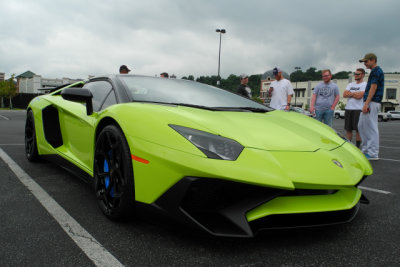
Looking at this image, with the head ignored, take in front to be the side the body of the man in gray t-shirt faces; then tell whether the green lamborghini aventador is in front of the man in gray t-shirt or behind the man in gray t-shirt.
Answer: in front

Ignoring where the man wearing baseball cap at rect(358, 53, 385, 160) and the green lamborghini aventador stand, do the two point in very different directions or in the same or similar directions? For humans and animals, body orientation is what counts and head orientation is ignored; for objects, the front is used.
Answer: very different directions

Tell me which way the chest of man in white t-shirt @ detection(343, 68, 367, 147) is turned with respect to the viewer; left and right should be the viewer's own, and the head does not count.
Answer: facing the viewer and to the left of the viewer

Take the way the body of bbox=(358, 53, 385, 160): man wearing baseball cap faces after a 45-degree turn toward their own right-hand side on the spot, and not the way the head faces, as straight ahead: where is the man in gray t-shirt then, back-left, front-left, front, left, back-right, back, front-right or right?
front

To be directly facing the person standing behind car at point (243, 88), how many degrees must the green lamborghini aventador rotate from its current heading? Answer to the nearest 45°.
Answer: approximately 135° to its left

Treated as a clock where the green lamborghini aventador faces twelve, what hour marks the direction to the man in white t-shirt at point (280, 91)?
The man in white t-shirt is roughly at 8 o'clock from the green lamborghini aventador.

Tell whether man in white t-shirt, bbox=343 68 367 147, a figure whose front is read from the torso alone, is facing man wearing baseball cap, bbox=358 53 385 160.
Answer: no

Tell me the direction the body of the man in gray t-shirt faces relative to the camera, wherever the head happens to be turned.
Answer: toward the camera

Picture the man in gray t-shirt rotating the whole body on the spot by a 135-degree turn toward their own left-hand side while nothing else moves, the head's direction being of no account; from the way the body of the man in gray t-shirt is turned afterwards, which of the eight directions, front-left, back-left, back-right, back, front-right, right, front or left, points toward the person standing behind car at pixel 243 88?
back-left

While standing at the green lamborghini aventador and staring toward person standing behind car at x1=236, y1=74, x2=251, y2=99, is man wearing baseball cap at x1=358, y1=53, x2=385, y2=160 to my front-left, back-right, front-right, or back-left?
front-right

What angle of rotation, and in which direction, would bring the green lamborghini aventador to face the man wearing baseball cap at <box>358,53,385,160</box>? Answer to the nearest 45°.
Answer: approximately 90° to its left

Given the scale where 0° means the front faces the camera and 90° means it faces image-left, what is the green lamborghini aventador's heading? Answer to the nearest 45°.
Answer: approximately 315°

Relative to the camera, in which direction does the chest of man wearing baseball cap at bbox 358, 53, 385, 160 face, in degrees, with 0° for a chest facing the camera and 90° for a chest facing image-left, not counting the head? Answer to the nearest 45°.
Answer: approximately 90°
